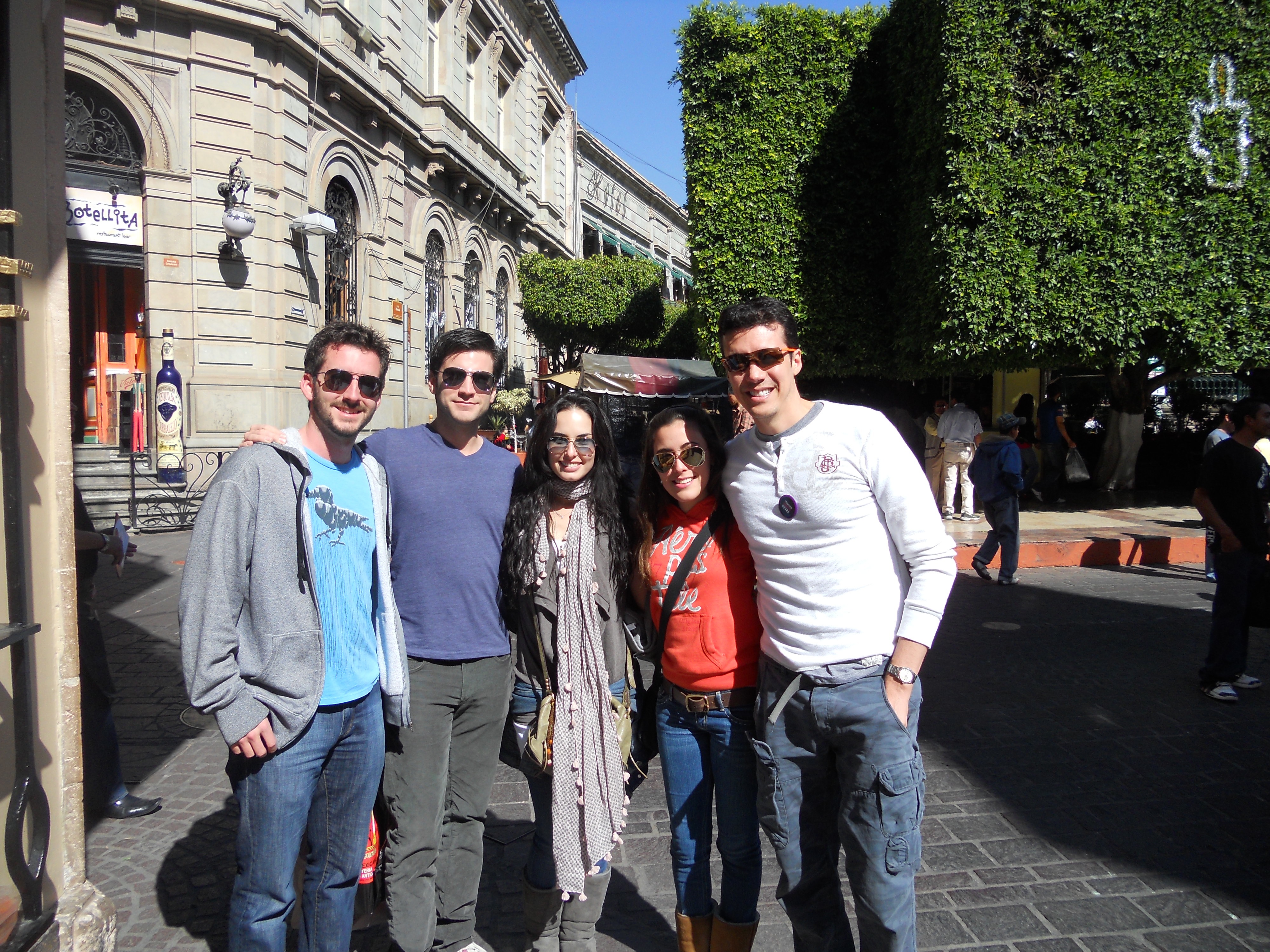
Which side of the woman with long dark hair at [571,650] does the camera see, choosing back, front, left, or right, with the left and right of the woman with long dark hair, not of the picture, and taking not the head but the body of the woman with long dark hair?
front

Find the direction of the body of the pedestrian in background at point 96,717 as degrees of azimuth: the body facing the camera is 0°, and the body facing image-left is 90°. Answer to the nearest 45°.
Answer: approximately 270°

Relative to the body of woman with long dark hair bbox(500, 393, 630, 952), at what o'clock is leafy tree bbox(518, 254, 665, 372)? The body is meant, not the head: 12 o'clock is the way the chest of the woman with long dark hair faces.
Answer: The leafy tree is roughly at 6 o'clock from the woman with long dark hair.

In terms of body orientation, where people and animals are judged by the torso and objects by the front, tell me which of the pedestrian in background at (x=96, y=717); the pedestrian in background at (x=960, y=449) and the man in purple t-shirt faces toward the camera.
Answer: the man in purple t-shirt

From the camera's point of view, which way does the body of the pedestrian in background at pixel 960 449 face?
away from the camera

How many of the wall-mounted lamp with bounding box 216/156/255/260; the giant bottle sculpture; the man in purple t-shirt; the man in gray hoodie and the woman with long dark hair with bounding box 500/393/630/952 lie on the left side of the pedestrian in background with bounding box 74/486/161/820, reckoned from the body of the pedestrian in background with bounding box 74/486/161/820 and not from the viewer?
2

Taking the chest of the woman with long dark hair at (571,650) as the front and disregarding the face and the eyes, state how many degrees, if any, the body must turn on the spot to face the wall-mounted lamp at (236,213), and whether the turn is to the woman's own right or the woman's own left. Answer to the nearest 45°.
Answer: approximately 135° to the woman's own right

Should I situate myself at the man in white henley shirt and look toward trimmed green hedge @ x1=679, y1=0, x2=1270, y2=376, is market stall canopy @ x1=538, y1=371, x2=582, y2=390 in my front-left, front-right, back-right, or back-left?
front-left

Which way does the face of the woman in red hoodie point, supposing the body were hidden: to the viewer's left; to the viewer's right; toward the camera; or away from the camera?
toward the camera

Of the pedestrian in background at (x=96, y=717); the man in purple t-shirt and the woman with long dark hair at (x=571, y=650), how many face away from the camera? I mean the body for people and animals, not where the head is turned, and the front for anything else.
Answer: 0

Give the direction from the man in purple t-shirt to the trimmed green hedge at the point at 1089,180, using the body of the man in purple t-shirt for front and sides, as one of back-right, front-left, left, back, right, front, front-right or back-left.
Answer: back-left

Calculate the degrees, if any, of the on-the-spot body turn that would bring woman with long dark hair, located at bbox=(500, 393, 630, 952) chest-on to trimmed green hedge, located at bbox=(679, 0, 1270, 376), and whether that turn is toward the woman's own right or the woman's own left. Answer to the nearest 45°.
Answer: approximately 135° to the woman's own left

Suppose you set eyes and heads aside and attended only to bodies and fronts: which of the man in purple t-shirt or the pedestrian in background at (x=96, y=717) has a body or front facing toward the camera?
the man in purple t-shirt

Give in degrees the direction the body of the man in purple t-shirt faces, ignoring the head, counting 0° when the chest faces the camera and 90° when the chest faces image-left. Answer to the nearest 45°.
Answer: approximately 0°

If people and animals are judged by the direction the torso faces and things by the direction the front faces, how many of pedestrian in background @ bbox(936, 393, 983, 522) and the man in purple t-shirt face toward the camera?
1
